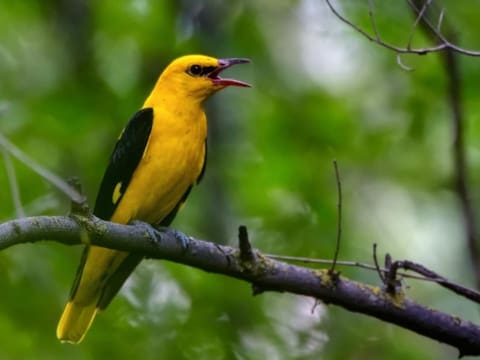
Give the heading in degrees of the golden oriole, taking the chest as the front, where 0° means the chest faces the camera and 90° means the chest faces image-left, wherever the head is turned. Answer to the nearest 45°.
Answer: approximately 315°

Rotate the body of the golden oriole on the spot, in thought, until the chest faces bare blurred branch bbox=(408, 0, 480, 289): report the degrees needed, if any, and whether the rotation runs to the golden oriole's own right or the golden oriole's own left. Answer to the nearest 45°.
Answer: approximately 45° to the golden oriole's own left
